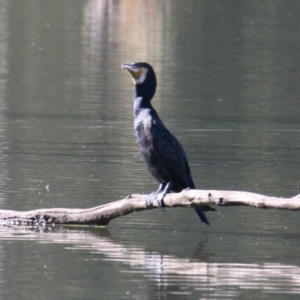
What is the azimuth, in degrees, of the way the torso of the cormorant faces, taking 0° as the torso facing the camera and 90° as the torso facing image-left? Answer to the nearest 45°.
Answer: approximately 90°
